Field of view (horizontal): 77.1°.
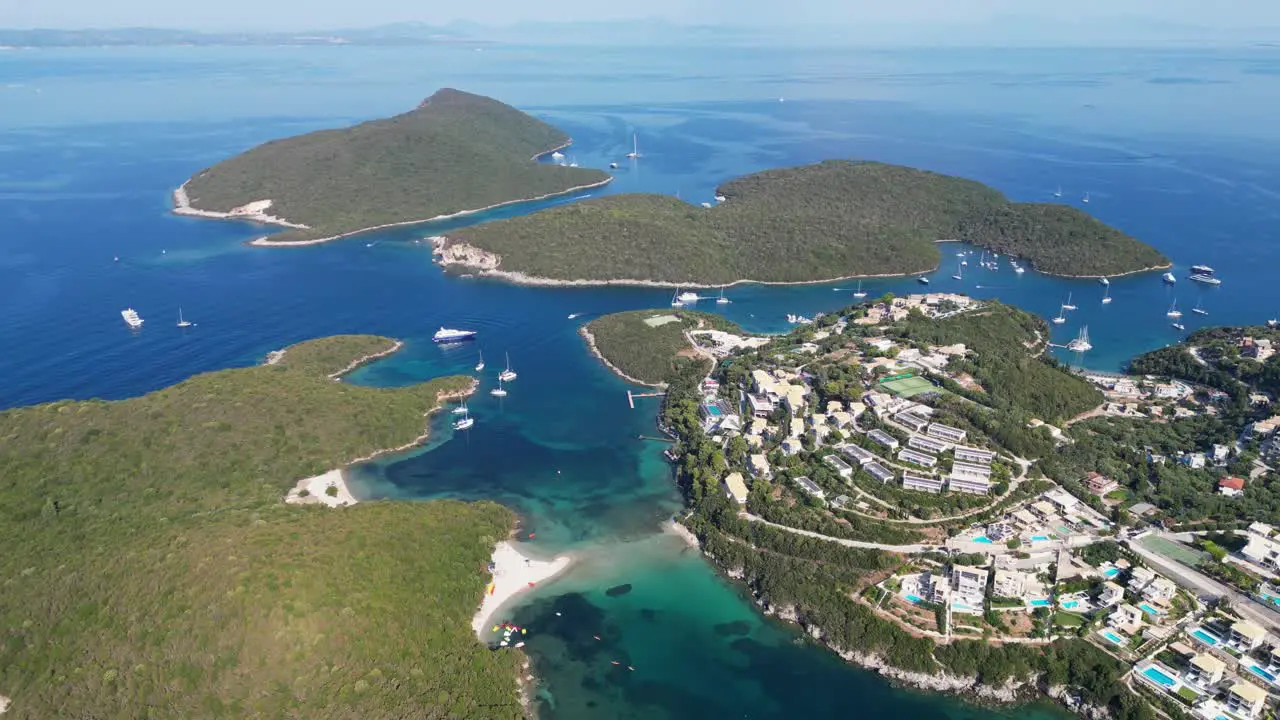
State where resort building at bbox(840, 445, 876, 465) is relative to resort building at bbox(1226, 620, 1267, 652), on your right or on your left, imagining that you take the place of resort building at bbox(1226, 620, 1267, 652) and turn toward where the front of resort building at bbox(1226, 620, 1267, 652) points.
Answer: on your right

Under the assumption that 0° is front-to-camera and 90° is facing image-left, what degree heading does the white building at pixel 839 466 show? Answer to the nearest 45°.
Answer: approximately 45°

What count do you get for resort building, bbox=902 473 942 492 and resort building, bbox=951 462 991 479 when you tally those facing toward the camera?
2

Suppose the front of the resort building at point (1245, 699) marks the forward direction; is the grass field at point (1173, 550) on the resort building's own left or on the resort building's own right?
on the resort building's own right

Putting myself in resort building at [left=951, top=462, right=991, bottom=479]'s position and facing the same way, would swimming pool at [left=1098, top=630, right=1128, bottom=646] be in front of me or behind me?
in front

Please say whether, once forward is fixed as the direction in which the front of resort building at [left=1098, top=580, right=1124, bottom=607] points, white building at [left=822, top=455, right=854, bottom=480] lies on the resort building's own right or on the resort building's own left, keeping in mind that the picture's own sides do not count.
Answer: on the resort building's own right

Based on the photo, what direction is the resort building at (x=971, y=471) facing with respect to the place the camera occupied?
facing the viewer

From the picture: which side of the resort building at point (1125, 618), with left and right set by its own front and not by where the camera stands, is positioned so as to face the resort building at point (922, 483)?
right

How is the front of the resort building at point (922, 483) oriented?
toward the camera

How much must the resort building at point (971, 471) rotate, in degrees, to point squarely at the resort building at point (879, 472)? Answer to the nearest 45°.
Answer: approximately 90° to its right

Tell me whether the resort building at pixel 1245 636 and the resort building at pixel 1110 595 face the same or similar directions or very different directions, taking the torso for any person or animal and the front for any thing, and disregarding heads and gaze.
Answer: same or similar directions
